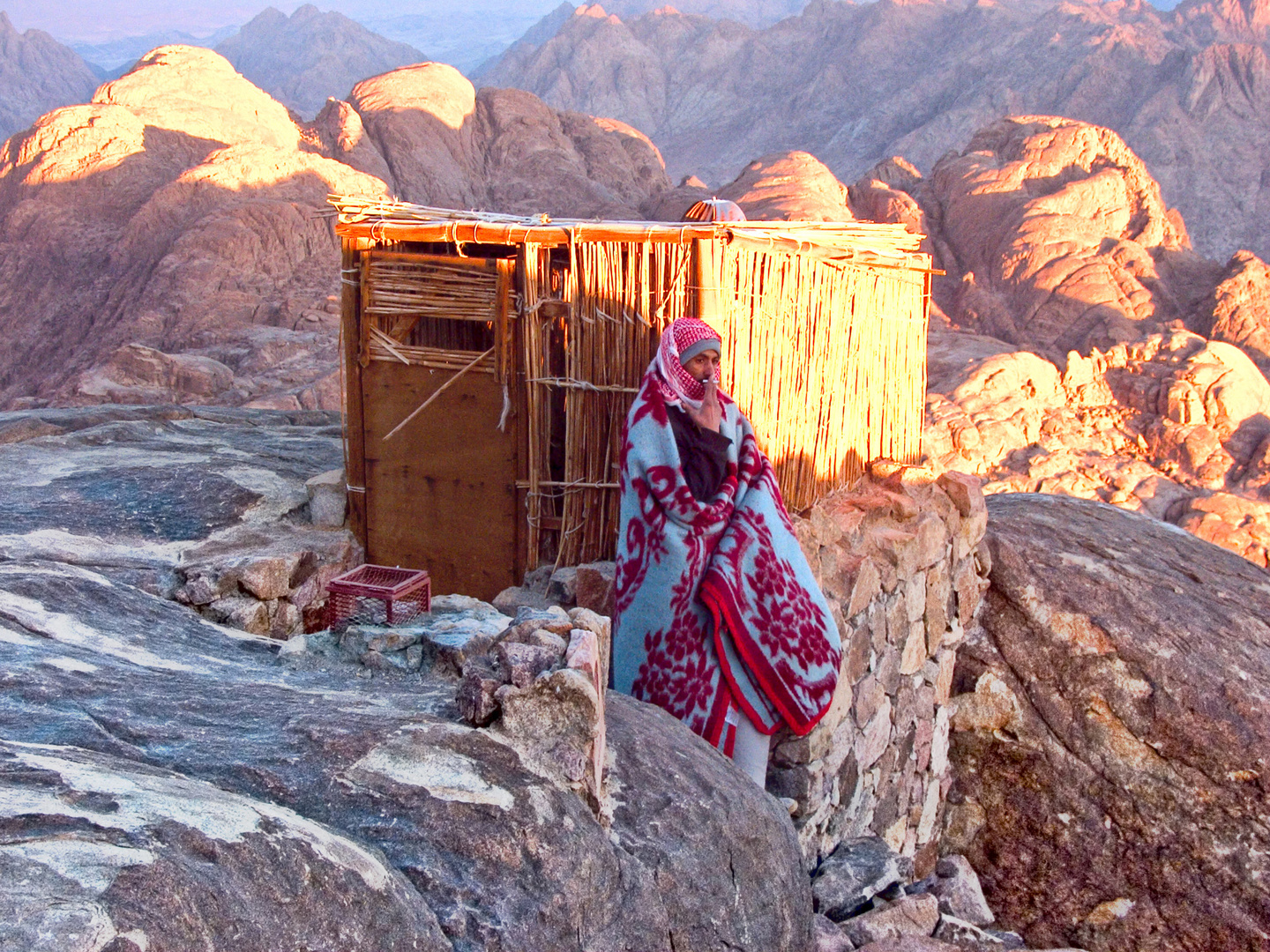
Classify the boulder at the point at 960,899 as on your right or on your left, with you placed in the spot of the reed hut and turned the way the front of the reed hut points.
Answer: on your left

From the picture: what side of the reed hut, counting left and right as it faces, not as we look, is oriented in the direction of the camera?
front

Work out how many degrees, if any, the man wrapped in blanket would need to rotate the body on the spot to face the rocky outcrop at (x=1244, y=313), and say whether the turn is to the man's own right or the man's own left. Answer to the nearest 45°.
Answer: approximately 90° to the man's own left

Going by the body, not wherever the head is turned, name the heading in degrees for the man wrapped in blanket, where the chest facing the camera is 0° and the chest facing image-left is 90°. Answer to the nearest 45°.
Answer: approximately 315°

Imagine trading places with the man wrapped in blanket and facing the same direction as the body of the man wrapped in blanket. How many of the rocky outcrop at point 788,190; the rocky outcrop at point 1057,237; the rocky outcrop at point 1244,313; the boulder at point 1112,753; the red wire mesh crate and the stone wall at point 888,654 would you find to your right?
1

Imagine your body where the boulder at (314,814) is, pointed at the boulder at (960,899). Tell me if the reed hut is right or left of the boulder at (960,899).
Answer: left

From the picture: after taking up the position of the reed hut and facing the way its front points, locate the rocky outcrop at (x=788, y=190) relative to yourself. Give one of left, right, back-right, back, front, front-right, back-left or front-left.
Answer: back

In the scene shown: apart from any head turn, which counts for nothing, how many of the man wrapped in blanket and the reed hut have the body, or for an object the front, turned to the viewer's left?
0

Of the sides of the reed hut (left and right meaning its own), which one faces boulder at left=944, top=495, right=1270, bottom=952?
left

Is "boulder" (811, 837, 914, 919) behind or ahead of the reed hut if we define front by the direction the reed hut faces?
ahead

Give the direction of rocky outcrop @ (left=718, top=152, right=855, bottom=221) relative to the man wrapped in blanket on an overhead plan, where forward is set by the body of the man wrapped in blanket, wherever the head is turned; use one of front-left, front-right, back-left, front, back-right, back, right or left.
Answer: back-left

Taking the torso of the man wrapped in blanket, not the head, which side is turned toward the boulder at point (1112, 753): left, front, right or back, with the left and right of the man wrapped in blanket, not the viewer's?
left
